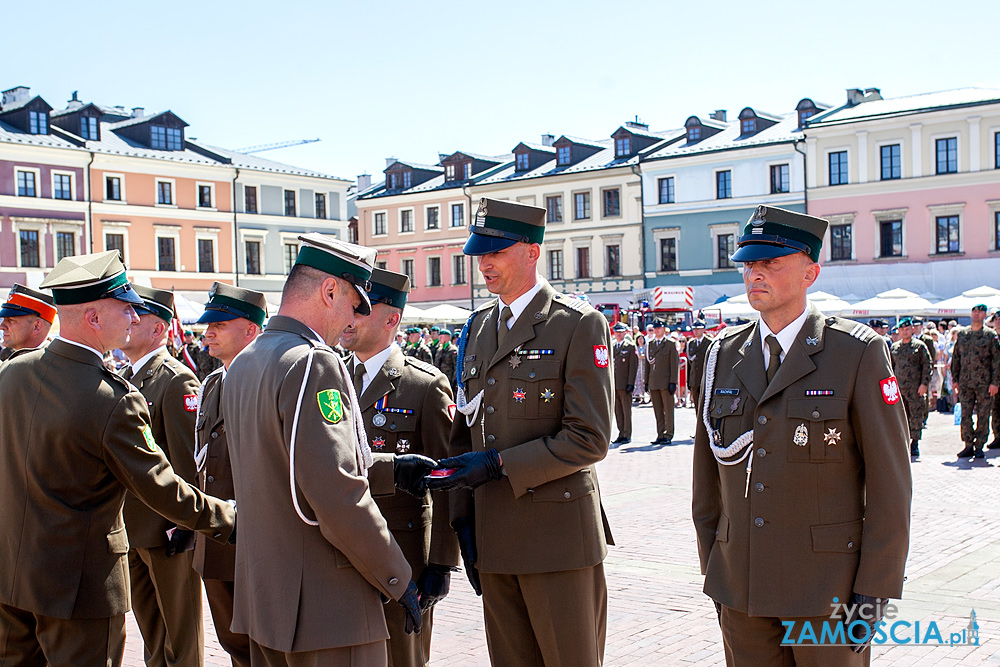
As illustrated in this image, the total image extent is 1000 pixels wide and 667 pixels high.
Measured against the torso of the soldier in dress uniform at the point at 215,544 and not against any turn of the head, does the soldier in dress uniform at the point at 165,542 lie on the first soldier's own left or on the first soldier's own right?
on the first soldier's own right

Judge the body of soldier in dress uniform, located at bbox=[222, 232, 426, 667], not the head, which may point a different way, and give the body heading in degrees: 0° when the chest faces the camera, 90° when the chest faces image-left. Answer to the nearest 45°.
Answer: approximately 225°

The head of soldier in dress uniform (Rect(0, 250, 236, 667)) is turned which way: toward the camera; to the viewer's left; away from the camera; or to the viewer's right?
to the viewer's right

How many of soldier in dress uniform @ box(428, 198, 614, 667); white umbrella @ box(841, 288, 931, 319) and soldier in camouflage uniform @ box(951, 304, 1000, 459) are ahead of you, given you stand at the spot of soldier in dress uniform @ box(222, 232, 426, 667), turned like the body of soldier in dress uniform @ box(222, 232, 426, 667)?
3

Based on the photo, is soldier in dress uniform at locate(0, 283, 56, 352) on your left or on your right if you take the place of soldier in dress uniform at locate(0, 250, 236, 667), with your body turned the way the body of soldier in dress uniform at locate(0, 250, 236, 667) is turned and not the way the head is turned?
on your left

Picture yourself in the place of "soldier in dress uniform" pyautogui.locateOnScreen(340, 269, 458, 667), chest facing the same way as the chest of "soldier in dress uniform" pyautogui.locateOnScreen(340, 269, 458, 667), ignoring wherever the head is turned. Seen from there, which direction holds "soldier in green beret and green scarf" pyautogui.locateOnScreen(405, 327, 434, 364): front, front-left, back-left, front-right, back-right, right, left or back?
back-right

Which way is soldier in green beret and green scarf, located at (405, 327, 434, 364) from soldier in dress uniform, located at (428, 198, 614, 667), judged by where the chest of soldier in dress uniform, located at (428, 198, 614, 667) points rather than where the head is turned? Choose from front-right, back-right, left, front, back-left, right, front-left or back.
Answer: back-right

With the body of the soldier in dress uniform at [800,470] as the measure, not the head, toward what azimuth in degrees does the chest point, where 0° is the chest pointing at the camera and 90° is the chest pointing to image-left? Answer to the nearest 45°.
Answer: approximately 45°

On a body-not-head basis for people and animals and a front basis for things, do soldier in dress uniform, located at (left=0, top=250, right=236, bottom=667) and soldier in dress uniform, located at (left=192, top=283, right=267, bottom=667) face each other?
yes

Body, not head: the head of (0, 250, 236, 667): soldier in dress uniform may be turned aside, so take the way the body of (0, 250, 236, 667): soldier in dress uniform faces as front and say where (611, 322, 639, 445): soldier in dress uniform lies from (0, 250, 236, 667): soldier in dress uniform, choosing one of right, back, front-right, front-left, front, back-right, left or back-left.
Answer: front

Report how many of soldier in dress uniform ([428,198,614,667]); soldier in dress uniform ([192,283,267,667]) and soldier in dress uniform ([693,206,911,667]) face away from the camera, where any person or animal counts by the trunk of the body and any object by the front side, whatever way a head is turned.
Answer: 0

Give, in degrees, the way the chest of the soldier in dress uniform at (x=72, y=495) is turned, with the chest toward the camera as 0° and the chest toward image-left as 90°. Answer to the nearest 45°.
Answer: approximately 225°

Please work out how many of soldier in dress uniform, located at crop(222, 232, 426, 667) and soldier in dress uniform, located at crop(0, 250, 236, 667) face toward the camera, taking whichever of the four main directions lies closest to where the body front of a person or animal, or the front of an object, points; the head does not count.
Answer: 0

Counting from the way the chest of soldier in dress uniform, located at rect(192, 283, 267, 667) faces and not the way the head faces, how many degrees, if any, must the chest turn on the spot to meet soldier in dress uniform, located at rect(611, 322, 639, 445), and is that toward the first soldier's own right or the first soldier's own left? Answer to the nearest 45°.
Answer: approximately 180°

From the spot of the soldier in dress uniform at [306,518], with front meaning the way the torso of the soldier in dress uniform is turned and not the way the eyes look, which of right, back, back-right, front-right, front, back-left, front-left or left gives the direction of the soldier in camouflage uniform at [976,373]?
front

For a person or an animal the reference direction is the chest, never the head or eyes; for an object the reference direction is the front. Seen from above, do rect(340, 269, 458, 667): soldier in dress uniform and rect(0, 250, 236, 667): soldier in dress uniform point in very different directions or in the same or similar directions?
very different directions

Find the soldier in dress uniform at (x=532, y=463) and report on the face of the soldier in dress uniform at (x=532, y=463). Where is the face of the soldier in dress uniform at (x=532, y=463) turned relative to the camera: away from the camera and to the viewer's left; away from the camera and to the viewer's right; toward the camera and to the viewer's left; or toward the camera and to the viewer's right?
toward the camera and to the viewer's left

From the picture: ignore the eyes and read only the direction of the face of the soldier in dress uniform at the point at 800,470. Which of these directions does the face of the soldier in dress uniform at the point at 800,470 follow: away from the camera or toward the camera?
toward the camera

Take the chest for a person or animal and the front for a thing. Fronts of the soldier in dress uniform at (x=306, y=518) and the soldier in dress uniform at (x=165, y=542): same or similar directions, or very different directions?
very different directions
